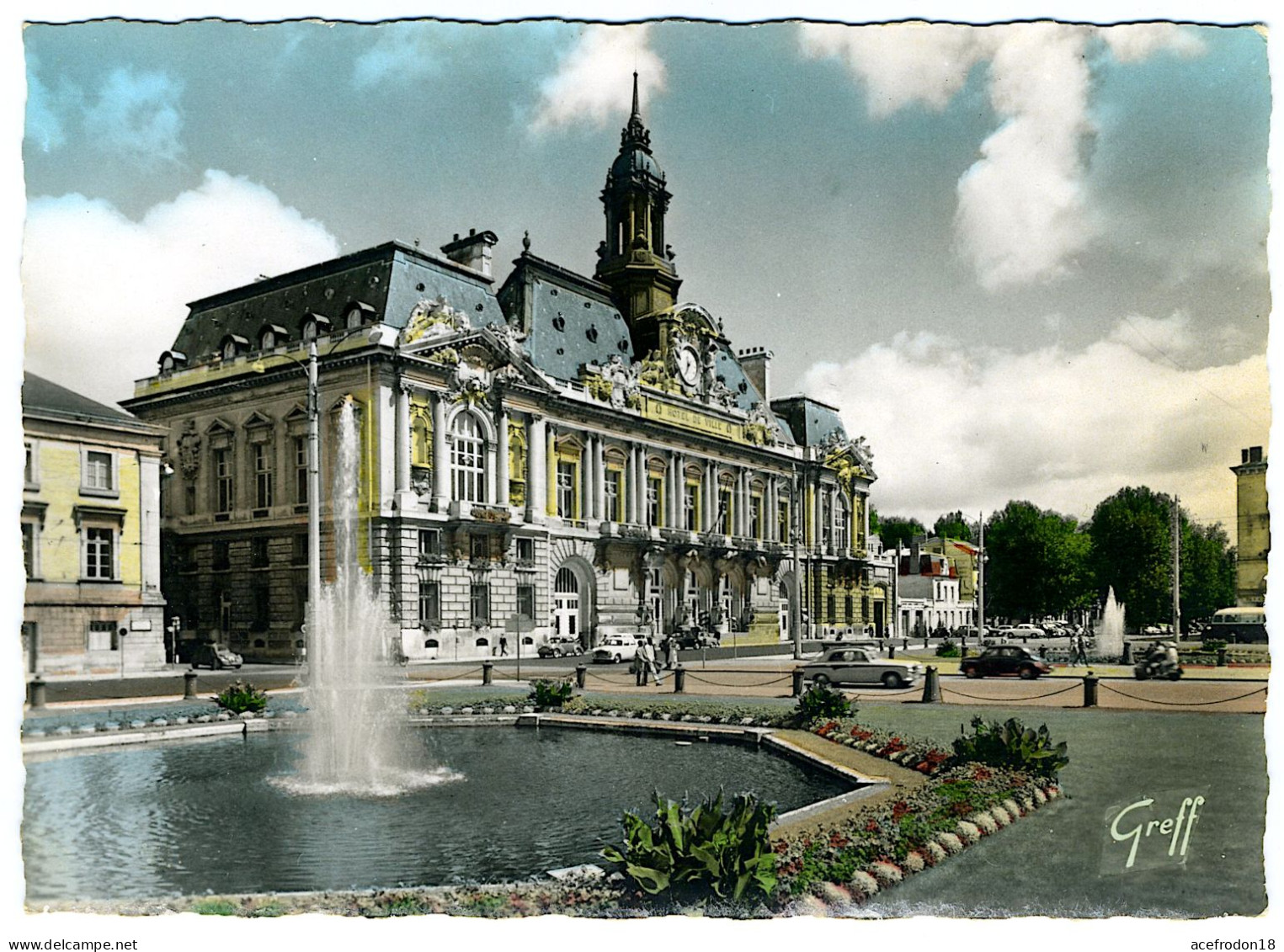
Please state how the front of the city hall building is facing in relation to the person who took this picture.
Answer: facing the viewer and to the right of the viewer

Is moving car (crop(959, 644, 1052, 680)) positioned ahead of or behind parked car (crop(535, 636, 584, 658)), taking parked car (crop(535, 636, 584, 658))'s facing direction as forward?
behind

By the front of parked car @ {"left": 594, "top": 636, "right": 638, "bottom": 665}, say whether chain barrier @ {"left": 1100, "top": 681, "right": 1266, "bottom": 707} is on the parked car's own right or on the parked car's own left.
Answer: on the parked car's own left

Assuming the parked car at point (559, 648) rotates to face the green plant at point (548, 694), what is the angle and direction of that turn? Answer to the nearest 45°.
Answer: approximately 45° to its left

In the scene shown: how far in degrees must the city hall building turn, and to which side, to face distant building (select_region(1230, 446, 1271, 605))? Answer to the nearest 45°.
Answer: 0° — it already faces it

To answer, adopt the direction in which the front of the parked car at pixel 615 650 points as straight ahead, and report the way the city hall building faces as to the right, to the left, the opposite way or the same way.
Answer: to the left

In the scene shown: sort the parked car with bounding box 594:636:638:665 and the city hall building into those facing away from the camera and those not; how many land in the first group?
0

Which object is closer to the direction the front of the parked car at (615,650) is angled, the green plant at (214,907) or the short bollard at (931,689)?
the green plant

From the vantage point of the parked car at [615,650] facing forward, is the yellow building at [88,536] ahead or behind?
ahead

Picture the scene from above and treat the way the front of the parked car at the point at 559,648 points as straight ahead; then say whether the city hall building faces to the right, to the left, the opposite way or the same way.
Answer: to the left
